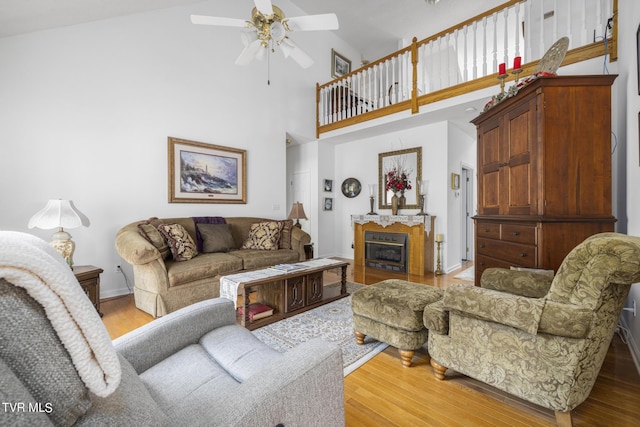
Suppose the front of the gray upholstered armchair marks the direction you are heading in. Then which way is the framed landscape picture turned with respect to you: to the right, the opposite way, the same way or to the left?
to the right

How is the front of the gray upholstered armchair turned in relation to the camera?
facing away from the viewer and to the right of the viewer

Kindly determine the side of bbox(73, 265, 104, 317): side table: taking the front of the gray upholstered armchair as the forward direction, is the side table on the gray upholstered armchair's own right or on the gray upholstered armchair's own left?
on the gray upholstered armchair's own left

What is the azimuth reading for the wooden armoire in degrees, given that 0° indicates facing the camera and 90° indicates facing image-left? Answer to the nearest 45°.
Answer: approximately 45°

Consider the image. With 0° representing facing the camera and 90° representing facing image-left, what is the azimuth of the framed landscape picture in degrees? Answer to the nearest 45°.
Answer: approximately 315°

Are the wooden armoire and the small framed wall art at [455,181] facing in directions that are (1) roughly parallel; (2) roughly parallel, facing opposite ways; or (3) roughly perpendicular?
roughly perpendicular

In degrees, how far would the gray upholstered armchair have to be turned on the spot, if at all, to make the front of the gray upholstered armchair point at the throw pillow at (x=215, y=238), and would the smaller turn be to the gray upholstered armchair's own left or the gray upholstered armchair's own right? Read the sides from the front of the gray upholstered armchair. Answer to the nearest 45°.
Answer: approximately 45° to the gray upholstered armchair's own left
